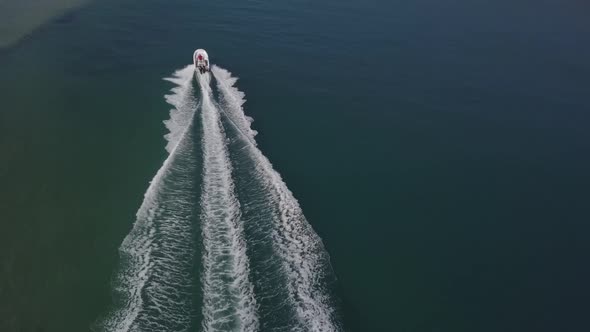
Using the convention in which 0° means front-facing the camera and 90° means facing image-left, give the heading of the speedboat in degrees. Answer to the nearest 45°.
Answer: approximately 180°
